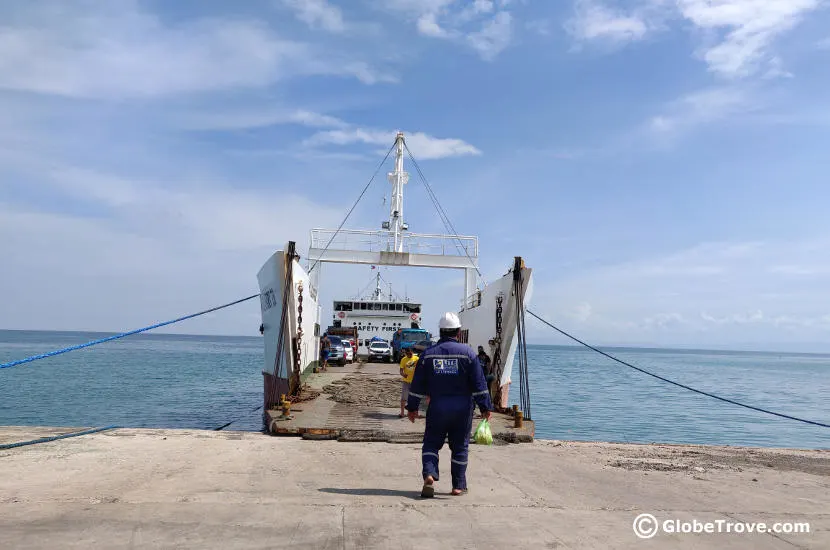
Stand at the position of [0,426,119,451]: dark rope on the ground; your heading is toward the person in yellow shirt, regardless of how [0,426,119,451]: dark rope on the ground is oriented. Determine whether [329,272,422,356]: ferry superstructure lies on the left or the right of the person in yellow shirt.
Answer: left

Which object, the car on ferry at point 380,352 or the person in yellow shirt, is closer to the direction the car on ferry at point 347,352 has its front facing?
the person in yellow shirt

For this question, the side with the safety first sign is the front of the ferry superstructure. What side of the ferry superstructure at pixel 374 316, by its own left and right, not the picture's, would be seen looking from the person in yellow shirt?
front

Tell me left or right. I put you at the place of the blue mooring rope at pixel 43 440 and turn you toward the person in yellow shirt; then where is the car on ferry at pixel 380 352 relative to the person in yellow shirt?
left

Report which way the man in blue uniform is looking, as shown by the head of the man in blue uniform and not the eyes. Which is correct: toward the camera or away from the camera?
away from the camera

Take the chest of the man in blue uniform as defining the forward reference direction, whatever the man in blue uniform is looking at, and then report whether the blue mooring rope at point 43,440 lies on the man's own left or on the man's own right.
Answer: on the man's own left

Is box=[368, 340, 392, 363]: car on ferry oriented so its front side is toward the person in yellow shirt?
yes

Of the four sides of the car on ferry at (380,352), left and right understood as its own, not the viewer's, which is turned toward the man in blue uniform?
front

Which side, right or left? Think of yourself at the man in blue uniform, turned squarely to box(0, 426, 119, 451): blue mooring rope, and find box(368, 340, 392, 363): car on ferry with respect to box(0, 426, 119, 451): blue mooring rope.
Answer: right

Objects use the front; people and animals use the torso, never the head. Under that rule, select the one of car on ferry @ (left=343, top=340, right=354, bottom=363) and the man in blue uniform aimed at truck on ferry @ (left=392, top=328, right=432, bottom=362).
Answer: the man in blue uniform
